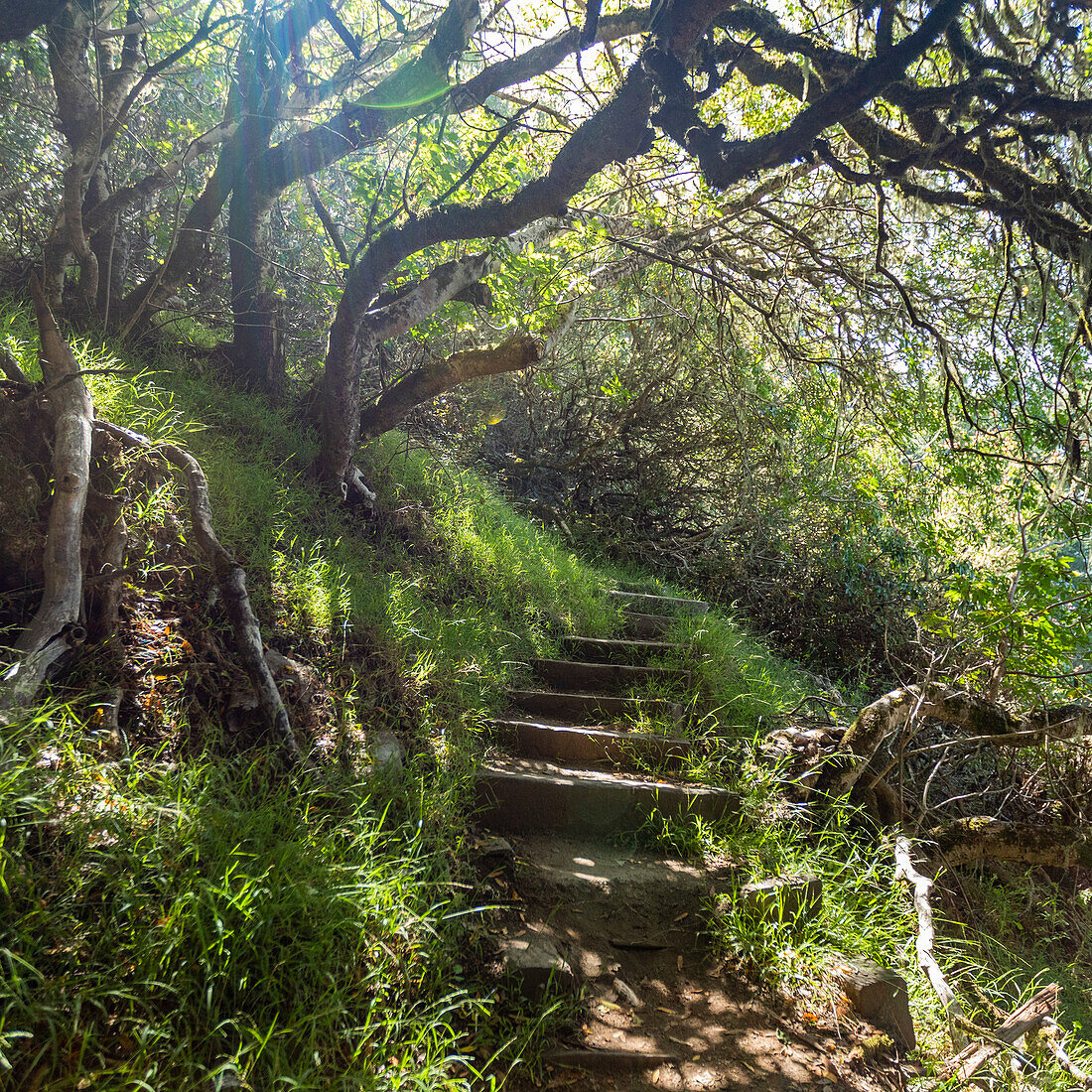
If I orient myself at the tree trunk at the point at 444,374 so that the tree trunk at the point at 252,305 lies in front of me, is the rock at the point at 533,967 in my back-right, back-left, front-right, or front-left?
back-left

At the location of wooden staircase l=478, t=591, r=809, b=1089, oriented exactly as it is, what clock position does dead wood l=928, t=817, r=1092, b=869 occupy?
The dead wood is roughly at 8 o'clock from the wooden staircase.

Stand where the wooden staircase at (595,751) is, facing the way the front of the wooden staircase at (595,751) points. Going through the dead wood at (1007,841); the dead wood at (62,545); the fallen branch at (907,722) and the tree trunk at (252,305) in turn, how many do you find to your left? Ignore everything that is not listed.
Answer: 2

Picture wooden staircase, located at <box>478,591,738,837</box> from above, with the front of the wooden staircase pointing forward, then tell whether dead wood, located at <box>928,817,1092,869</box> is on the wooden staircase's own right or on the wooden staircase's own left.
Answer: on the wooden staircase's own left

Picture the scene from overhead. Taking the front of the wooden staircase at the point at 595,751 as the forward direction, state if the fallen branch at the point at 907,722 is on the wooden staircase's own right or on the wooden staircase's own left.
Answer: on the wooden staircase's own left

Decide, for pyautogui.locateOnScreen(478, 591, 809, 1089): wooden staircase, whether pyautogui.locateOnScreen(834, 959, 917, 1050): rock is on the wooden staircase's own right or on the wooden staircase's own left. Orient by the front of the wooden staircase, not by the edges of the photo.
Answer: on the wooden staircase's own left

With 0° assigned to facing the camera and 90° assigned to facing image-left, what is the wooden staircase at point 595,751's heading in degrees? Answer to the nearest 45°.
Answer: approximately 0°

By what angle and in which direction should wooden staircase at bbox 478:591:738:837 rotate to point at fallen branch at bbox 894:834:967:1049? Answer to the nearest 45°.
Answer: approximately 45° to its left
